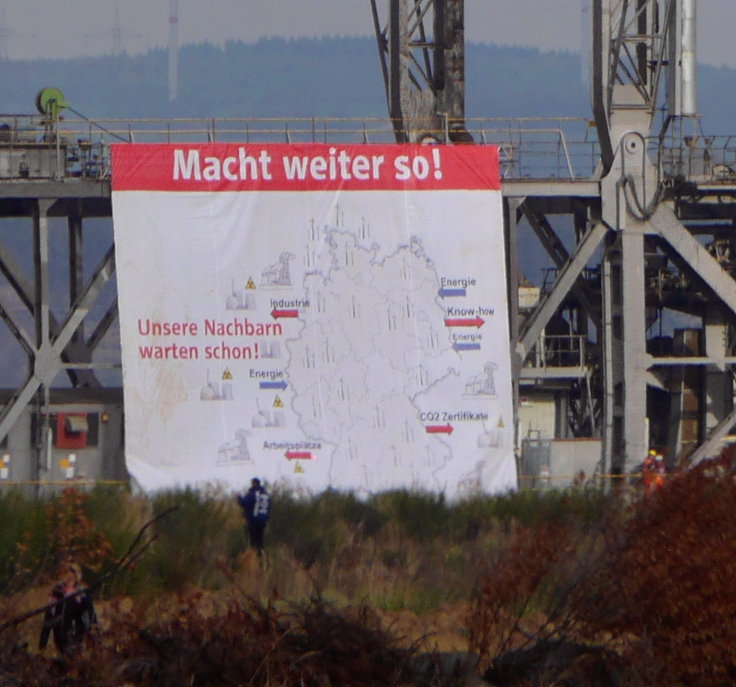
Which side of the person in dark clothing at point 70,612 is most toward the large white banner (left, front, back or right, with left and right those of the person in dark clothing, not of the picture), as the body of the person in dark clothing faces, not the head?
back

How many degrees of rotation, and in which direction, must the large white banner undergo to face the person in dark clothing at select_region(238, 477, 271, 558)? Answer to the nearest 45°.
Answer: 0° — it already faces them

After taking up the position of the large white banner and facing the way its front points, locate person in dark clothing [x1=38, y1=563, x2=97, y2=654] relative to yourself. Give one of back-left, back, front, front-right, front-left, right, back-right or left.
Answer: front

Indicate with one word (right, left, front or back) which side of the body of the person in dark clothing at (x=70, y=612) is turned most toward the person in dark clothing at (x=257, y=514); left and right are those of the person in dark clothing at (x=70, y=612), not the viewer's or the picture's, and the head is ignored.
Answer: back

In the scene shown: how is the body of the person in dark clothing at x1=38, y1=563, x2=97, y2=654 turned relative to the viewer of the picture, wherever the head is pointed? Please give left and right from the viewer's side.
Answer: facing the viewer

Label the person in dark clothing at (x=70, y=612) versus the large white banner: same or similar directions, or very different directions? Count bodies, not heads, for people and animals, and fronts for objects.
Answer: same or similar directions

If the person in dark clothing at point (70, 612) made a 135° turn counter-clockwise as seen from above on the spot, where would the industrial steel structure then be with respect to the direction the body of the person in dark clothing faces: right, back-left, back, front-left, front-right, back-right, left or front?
front

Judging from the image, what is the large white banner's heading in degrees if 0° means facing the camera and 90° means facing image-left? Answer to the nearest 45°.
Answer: approximately 0°

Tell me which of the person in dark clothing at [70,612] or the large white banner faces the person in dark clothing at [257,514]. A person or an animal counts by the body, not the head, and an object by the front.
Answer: the large white banner

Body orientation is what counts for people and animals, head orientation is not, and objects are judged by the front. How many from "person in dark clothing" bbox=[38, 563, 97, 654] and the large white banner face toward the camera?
2
